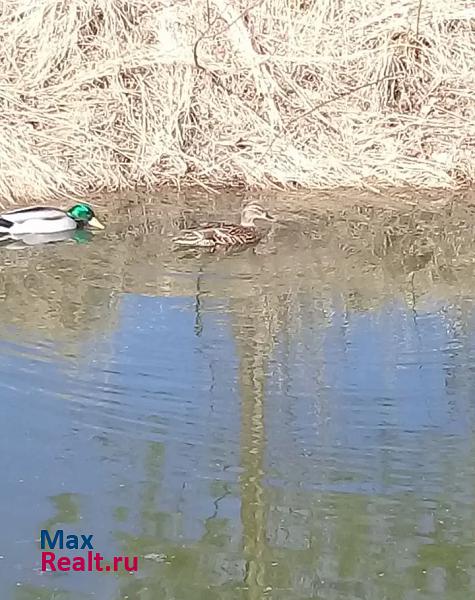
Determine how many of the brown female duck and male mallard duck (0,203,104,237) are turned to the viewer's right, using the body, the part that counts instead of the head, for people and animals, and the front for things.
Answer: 2

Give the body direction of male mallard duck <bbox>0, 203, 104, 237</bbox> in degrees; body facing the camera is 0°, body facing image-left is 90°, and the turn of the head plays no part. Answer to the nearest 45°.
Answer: approximately 270°

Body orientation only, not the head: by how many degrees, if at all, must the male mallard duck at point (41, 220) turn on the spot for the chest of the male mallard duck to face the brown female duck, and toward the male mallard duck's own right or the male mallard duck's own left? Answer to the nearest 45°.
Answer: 0° — it already faces it

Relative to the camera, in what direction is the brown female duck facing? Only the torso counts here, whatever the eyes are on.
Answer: to the viewer's right

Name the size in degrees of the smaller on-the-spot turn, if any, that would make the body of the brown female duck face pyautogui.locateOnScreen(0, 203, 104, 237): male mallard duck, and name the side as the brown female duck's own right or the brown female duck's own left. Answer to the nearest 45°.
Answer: approximately 180°
